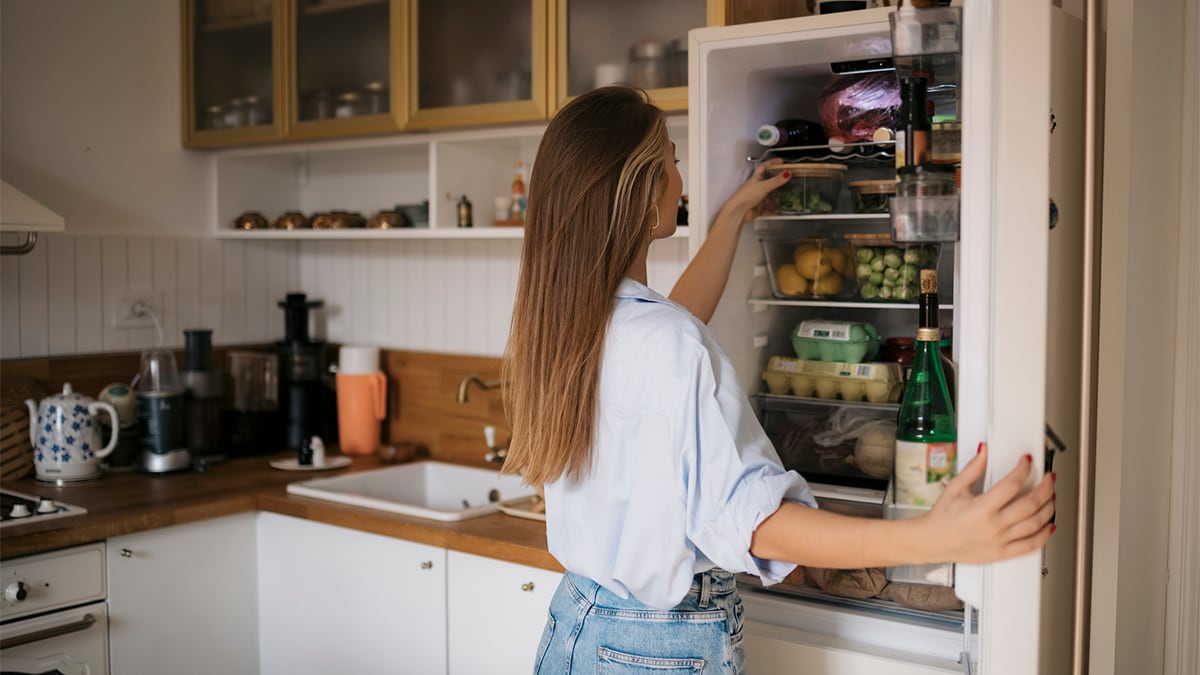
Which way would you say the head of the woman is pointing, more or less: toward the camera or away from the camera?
away from the camera

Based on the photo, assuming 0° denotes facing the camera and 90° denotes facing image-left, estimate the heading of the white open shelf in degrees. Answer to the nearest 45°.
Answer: approximately 45°

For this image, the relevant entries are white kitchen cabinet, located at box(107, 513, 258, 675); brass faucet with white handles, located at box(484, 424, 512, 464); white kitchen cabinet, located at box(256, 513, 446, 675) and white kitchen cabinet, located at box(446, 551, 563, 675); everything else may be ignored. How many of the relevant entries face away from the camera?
0

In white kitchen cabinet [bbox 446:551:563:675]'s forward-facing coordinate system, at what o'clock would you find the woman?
The woman is roughly at 10 o'clock from the white kitchen cabinet.

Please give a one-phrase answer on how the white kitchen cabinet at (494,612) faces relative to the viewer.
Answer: facing the viewer and to the left of the viewer

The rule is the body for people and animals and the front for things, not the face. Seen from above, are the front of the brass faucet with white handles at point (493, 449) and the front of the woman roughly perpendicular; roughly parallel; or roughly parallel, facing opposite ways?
roughly parallel, facing opposite ways

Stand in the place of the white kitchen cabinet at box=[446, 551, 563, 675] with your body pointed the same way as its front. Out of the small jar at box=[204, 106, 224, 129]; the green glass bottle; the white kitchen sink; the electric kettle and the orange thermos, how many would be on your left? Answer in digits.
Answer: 1

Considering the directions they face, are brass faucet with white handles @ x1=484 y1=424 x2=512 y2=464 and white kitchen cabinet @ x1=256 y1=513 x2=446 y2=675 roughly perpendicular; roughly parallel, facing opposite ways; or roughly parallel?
roughly parallel

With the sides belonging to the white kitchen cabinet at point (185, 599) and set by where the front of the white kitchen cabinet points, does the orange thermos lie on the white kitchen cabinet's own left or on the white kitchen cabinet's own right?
on the white kitchen cabinet's own left

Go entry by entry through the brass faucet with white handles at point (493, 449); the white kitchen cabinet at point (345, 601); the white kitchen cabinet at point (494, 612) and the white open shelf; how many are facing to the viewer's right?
0

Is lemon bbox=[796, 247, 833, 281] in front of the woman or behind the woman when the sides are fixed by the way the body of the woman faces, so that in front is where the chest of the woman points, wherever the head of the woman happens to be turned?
in front

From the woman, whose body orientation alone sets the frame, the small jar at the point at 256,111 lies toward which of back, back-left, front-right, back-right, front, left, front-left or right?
left

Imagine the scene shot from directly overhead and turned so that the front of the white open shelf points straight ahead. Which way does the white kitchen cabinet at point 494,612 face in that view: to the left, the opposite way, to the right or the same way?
the same way

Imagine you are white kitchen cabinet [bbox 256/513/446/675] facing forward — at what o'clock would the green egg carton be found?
The green egg carton is roughly at 9 o'clock from the white kitchen cabinet.

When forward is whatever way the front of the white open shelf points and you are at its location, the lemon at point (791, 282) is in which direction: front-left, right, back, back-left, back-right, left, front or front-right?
left
